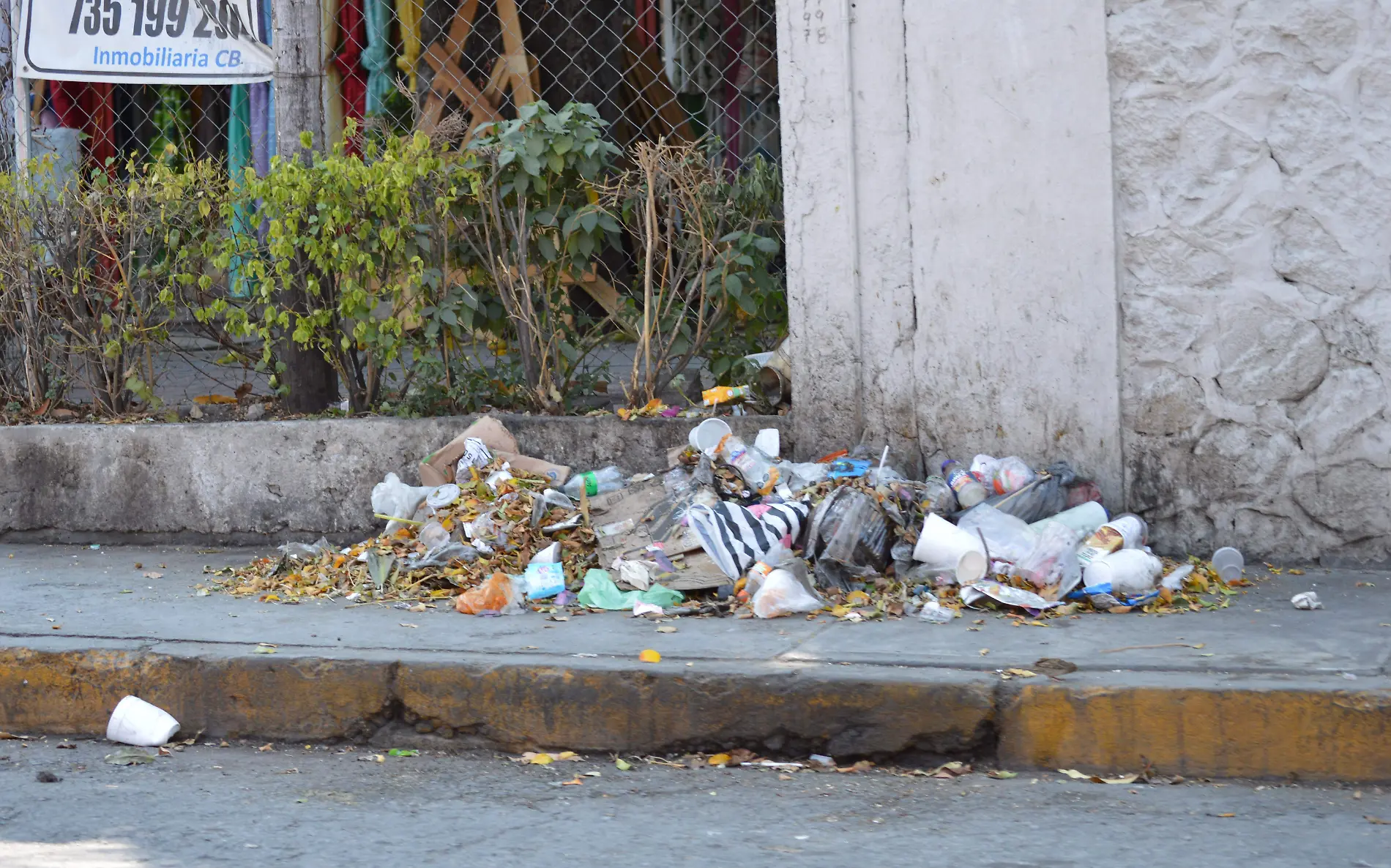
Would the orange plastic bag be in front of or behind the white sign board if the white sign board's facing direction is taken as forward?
in front

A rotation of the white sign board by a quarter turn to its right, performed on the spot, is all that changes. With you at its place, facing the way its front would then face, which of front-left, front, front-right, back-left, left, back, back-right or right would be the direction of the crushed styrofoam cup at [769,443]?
back-left

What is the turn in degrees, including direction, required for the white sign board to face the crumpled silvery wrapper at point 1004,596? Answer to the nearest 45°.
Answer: approximately 45° to its left

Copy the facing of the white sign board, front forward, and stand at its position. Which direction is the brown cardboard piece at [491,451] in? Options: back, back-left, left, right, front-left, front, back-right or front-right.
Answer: front-left

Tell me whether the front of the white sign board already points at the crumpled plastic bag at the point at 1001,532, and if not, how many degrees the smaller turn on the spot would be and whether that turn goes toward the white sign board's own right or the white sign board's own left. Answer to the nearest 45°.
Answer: approximately 45° to the white sign board's own left

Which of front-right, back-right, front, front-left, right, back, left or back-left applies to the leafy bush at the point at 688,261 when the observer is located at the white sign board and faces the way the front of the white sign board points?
front-left

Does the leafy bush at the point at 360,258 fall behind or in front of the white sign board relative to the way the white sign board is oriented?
in front

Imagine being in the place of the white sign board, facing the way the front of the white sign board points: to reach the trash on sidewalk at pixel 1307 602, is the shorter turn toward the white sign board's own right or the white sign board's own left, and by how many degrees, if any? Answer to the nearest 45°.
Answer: approximately 45° to the white sign board's own left

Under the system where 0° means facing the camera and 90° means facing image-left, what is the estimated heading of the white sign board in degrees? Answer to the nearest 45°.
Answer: approximately 0°
